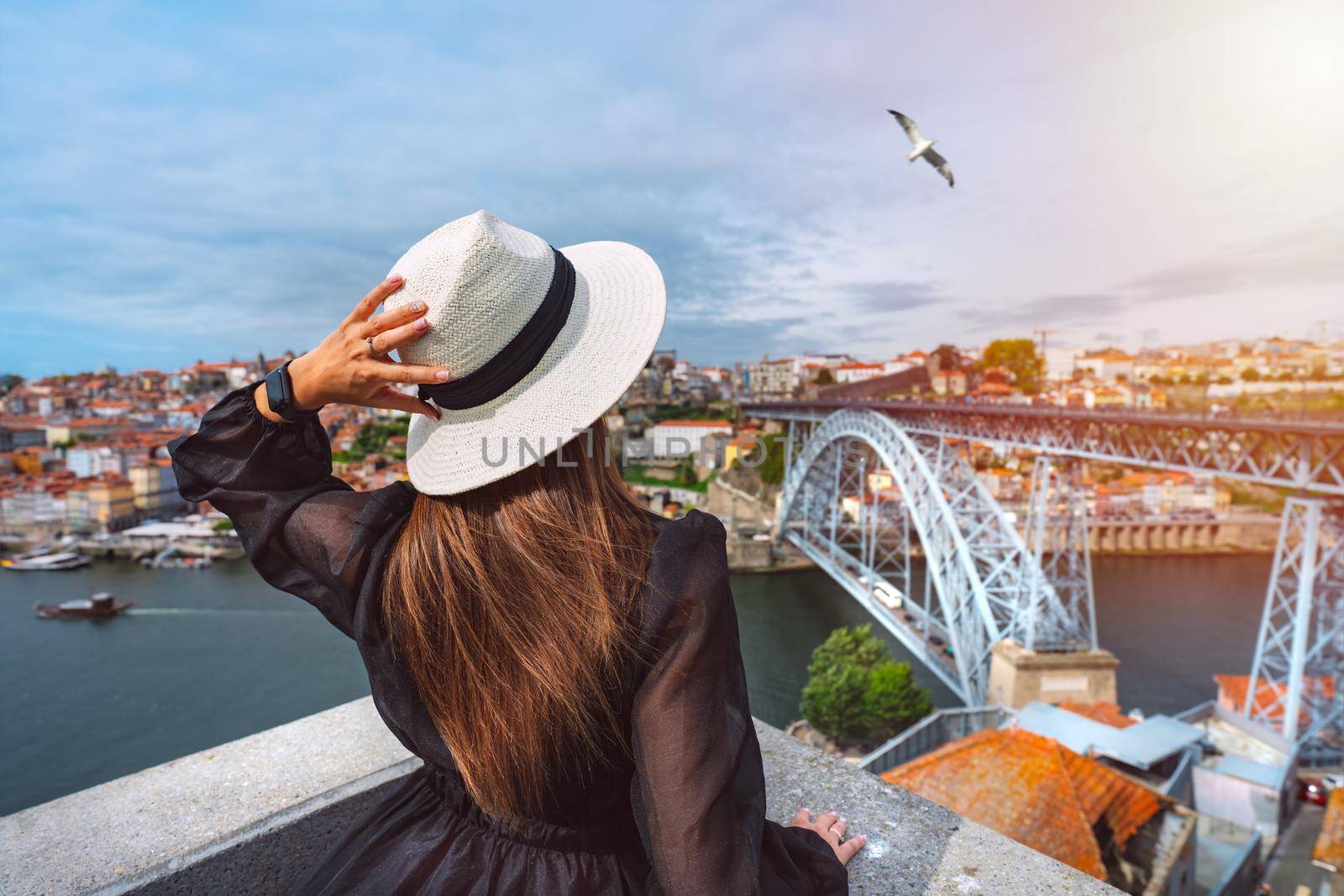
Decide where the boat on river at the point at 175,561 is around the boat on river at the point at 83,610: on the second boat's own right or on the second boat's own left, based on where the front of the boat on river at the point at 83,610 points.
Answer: on the second boat's own right

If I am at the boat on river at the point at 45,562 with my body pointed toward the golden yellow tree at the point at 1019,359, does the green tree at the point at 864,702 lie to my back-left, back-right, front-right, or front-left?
front-right

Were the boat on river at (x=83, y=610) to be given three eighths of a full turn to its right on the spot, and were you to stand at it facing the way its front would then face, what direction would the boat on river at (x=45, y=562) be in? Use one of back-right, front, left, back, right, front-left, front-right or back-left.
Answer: front-left

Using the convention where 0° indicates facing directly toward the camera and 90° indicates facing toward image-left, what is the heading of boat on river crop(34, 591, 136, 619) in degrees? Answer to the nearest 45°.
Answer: approximately 90°
